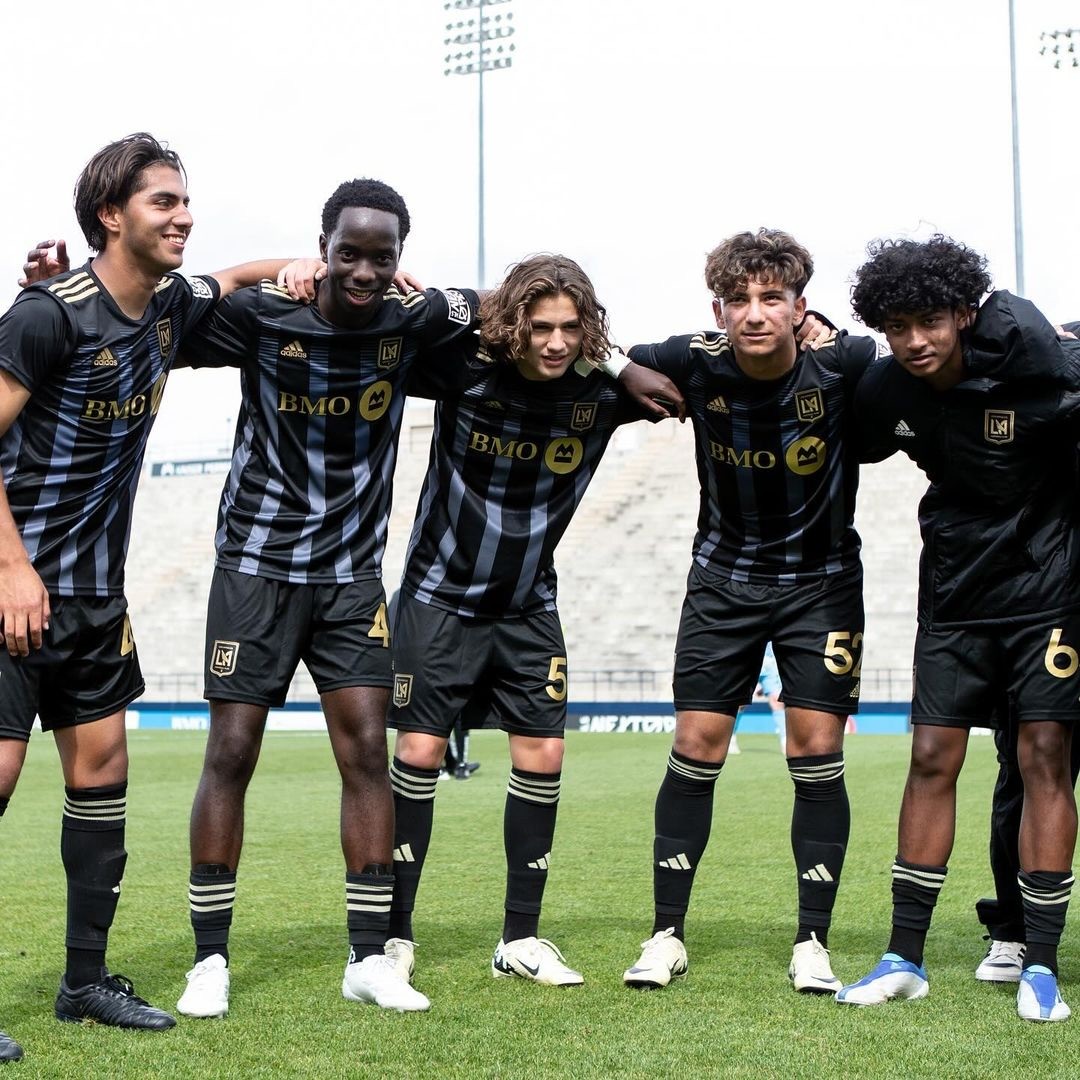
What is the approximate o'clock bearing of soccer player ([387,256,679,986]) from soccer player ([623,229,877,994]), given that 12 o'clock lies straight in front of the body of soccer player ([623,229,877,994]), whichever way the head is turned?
soccer player ([387,256,679,986]) is roughly at 3 o'clock from soccer player ([623,229,877,994]).

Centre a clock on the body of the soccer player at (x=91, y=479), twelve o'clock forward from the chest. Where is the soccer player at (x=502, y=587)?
the soccer player at (x=502, y=587) is roughly at 10 o'clock from the soccer player at (x=91, y=479).

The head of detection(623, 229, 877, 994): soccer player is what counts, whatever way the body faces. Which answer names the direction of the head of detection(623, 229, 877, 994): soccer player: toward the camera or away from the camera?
toward the camera

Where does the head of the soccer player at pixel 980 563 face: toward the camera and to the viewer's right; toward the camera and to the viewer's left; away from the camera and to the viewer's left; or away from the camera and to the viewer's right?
toward the camera and to the viewer's left

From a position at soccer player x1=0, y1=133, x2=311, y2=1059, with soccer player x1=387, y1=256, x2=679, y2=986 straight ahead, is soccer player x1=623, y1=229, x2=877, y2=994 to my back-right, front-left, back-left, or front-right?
front-right

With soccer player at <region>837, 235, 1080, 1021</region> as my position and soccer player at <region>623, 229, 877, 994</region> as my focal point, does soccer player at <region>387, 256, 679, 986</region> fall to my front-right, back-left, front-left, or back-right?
front-left

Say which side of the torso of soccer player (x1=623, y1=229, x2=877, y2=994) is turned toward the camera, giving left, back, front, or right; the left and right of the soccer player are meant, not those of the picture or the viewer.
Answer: front

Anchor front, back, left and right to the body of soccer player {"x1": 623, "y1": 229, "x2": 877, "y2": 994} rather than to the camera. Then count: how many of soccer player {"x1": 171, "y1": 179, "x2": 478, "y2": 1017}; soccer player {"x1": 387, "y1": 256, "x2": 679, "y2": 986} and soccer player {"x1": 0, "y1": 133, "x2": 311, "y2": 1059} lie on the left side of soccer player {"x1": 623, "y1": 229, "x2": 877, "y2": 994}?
0

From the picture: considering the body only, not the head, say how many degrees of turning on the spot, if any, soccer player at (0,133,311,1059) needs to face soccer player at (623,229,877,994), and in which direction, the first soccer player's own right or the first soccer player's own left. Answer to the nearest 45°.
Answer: approximately 45° to the first soccer player's own left

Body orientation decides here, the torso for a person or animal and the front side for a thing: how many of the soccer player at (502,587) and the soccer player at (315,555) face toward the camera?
2

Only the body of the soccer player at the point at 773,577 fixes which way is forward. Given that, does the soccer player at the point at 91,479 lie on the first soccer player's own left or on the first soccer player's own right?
on the first soccer player's own right

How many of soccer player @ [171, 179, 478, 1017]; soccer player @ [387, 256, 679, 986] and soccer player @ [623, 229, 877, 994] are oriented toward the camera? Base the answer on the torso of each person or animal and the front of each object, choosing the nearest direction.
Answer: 3

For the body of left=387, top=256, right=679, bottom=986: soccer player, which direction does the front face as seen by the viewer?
toward the camera

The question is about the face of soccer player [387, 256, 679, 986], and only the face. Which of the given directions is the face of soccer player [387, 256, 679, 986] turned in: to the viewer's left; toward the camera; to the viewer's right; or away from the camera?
toward the camera

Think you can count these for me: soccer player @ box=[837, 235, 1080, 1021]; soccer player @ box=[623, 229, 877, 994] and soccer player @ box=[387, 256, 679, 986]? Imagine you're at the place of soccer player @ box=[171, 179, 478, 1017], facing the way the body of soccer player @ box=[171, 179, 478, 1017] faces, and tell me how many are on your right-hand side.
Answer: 0

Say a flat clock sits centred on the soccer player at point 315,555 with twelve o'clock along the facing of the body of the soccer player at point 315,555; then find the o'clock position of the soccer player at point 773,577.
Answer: the soccer player at point 773,577 is roughly at 9 o'clock from the soccer player at point 315,555.

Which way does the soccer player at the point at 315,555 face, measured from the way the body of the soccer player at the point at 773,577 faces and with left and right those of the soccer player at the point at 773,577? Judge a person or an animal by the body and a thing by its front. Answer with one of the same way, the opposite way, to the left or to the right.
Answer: the same way

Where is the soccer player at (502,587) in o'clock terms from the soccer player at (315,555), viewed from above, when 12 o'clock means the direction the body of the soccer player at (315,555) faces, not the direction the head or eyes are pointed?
the soccer player at (502,587) is roughly at 8 o'clock from the soccer player at (315,555).

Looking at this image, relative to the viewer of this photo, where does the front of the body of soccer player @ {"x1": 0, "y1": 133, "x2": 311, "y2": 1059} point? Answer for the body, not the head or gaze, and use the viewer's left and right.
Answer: facing the viewer and to the right of the viewer
